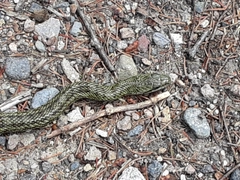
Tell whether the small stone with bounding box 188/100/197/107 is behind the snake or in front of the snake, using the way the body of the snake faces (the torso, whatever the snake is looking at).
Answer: in front

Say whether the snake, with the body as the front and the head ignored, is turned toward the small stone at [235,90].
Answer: yes

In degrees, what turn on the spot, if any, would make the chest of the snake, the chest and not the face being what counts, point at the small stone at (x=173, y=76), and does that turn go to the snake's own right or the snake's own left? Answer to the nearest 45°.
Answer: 0° — it already faces it

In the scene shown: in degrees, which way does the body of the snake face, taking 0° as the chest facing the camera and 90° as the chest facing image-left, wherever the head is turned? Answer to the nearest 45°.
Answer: approximately 270°

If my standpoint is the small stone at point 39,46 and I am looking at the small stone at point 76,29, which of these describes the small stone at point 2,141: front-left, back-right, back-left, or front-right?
back-right

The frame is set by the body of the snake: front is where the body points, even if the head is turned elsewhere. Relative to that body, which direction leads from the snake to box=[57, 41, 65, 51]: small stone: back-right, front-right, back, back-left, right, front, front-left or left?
left

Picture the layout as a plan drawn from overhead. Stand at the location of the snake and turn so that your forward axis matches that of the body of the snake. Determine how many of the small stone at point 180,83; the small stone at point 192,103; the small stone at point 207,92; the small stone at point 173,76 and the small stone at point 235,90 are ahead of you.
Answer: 5

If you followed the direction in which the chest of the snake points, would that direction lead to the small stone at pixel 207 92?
yes

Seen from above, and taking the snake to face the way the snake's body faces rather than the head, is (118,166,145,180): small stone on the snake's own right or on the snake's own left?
on the snake's own right

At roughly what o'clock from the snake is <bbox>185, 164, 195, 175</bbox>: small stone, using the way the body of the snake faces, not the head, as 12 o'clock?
The small stone is roughly at 1 o'clock from the snake.
